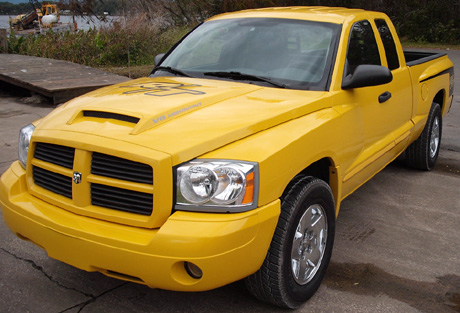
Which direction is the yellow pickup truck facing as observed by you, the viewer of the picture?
facing the viewer and to the left of the viewer
